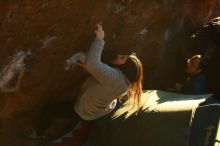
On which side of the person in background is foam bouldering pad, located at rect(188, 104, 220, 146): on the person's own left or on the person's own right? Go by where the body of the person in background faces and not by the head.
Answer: on the person's own left

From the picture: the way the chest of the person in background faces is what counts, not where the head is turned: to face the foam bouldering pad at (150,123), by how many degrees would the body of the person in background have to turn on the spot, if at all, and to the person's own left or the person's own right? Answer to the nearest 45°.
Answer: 0° — they already face it

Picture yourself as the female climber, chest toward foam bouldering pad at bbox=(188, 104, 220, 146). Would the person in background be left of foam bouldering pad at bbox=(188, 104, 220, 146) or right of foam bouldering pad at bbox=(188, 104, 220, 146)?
left

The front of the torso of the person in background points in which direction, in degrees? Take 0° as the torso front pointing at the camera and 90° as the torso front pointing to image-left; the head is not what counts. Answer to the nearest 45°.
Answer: approximately 45°

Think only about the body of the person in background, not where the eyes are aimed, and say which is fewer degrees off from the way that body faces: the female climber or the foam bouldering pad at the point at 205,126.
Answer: the female climber

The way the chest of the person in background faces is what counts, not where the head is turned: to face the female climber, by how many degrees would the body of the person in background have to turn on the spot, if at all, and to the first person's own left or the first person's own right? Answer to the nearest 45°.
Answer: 0° — they already face them
